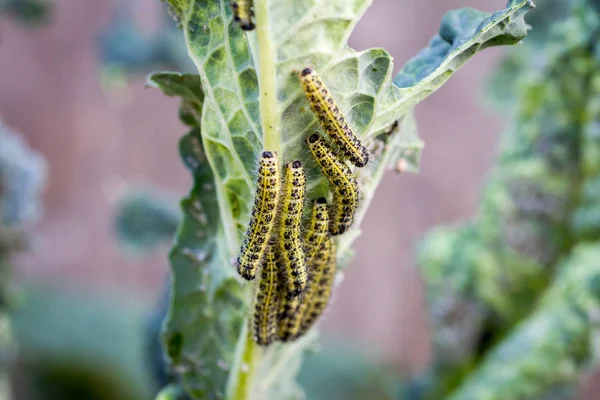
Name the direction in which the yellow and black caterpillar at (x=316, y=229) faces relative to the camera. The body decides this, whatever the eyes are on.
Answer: away from the camera

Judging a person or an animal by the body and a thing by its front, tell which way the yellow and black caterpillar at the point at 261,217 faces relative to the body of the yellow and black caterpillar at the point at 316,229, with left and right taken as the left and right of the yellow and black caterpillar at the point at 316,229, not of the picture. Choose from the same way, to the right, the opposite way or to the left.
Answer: the same way

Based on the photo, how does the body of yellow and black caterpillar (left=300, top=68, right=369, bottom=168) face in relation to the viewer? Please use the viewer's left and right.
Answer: facing away from the viewer and to the left of the viewer

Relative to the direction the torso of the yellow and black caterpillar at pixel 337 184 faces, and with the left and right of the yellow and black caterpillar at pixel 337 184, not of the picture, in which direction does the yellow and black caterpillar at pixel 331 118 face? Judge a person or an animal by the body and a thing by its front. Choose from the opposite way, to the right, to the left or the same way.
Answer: the same way

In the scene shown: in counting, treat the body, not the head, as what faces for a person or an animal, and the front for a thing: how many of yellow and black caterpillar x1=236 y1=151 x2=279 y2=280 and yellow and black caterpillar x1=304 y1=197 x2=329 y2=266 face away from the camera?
2

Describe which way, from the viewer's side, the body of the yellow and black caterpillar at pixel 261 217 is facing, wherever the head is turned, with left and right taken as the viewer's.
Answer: facing away from the viewer

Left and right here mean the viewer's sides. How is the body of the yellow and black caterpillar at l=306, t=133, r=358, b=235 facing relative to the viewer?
facing away from the viewer and to the left of the viewer
